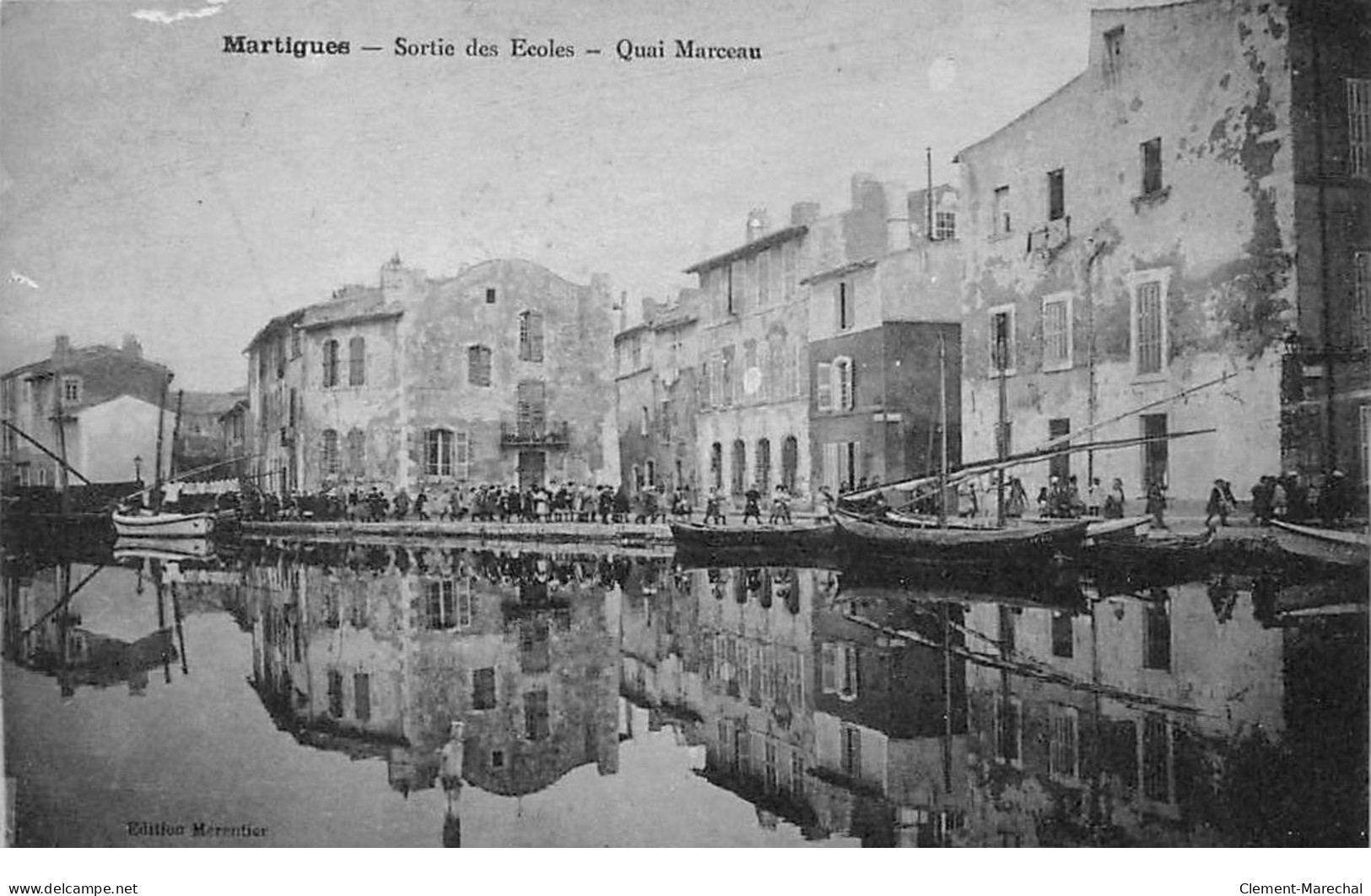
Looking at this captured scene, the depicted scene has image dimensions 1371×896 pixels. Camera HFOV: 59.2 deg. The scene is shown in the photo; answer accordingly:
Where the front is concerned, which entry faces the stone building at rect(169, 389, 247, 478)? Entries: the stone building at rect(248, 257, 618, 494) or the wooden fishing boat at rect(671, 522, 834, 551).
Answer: the wooden fishing boat

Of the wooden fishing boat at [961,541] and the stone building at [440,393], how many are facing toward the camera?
1

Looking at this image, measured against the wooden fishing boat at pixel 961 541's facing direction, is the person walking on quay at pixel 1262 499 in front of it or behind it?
behind

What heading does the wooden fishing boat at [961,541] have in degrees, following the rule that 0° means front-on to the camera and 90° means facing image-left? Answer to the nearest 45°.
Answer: approximately 90°

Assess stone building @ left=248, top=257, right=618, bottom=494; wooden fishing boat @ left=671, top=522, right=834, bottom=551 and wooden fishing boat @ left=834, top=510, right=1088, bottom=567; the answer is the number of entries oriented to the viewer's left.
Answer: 2

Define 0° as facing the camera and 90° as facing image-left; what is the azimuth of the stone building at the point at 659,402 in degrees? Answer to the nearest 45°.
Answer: approximately 45°

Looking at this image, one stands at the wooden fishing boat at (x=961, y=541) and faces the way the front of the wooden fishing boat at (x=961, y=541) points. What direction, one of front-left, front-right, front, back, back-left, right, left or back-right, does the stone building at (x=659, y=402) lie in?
front

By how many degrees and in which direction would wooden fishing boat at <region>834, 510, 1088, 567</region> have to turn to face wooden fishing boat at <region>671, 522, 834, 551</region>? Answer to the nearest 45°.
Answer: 0° — it already faces it

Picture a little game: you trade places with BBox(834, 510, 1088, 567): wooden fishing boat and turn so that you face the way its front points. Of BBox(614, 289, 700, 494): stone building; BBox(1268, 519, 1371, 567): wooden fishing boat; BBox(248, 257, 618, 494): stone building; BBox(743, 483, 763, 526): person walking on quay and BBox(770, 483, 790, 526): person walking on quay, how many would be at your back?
1

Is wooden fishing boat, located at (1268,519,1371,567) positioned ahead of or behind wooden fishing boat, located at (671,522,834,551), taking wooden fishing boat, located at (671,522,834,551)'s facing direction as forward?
behind

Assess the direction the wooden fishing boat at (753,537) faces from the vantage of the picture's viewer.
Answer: facing to the left of the viewer

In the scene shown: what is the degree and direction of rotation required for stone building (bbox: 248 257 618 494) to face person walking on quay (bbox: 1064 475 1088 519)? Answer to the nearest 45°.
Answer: approximately 90° to its left

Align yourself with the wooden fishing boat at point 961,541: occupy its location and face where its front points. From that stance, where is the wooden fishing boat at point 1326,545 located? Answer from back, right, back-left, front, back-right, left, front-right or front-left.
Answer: back

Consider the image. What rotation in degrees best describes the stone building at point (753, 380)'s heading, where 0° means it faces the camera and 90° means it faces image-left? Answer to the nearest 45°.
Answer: approximately 45°

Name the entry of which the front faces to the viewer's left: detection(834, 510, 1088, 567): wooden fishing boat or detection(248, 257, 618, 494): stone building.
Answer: the wooden fishing boat

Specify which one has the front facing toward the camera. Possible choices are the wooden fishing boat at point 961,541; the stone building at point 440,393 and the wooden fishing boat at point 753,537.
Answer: the stone building
